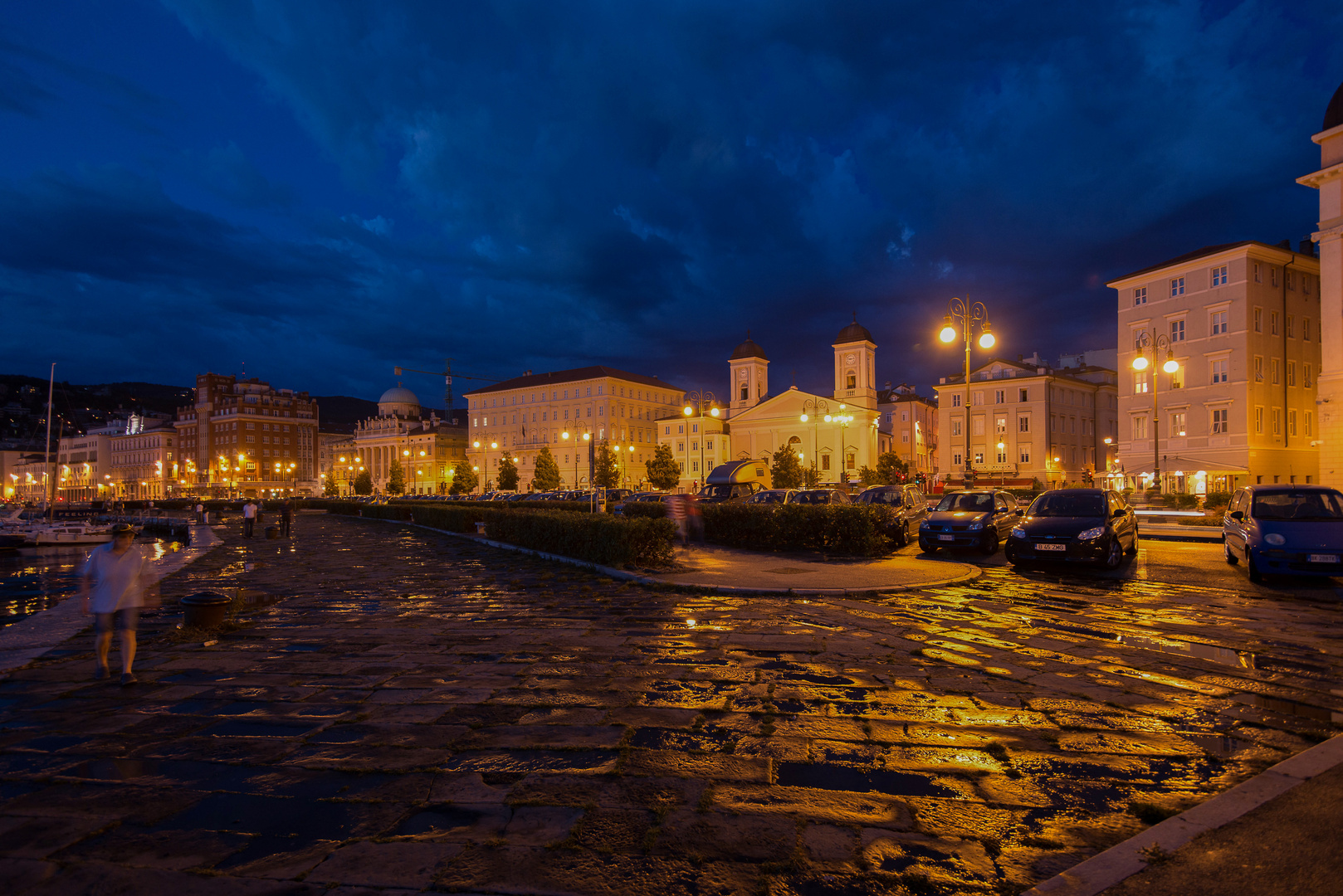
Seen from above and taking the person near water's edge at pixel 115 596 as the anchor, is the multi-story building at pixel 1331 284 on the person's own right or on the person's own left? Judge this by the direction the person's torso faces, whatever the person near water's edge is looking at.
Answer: on the person's own left

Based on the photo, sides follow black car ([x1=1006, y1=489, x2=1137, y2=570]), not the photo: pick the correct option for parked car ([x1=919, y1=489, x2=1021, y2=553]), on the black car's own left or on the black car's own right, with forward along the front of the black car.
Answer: on the black car's own right

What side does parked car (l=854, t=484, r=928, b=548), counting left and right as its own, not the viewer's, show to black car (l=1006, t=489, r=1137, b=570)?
left
